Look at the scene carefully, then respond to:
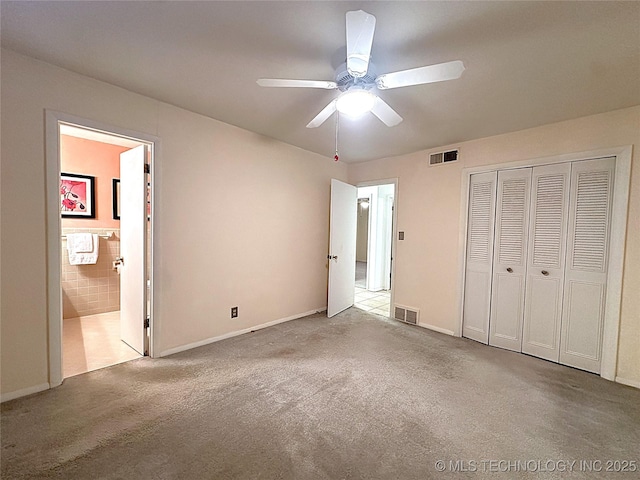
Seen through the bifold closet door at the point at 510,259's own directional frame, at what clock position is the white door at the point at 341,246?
The white door is roughly at 3 o'clock from the bifold closet door.

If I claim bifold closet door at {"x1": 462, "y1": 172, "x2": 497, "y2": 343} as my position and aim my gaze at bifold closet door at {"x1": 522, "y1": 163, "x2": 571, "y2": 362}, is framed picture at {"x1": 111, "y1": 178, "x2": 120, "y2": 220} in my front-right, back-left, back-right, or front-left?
back-right

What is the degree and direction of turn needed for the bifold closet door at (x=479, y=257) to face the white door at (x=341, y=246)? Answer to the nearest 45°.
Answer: approximately 90° to its right

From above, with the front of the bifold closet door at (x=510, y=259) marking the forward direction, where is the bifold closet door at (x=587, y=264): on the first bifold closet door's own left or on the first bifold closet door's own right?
on the first bifold closet door's own left

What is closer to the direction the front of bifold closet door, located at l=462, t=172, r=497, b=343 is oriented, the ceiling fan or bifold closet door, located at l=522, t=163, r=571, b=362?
the ceiling fan

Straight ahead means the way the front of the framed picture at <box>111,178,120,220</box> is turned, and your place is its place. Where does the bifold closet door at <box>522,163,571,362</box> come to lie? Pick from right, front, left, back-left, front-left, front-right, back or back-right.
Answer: front-left

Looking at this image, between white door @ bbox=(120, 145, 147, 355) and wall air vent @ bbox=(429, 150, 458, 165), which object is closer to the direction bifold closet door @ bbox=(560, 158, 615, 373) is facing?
the white door

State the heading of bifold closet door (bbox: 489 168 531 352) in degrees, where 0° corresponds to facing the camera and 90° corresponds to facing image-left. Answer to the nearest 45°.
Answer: approximately 0°
